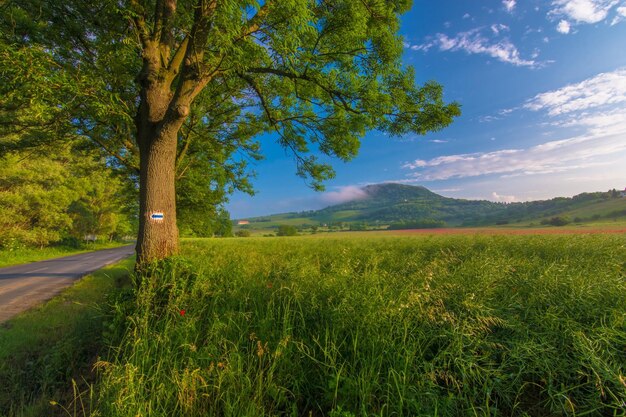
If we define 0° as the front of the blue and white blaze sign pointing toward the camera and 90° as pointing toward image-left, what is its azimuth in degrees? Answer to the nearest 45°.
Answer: approximately 0°
